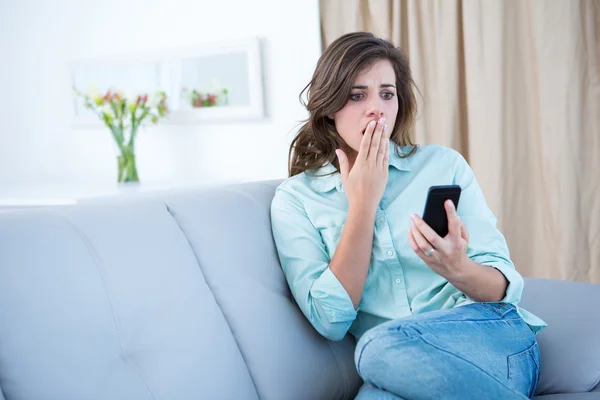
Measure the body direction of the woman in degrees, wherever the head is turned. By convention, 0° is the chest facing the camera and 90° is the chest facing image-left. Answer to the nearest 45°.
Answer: approximately 0°

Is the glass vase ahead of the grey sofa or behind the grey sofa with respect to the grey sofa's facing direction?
behind

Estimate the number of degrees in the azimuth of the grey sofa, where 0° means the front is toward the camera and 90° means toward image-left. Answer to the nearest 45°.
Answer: approximately 315°

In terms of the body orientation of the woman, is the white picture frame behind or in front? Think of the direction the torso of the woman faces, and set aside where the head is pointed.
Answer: behind
